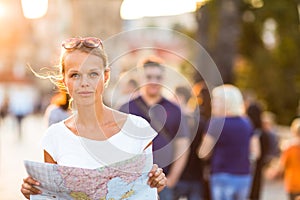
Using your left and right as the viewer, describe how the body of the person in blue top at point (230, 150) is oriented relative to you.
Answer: facing away from the viewer

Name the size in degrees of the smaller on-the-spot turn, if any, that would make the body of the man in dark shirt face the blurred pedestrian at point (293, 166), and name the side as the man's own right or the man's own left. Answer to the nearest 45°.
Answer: approximately 135° to the man's own left

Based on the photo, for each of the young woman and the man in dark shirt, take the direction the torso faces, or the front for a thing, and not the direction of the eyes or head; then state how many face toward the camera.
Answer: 2

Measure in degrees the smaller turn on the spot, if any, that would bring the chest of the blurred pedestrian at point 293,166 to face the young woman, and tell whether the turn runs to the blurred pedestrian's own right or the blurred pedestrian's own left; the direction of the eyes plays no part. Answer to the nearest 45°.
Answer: approximately 180°

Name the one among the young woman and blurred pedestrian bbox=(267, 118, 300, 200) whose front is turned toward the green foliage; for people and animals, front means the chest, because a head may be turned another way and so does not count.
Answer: the blurred pedestrian

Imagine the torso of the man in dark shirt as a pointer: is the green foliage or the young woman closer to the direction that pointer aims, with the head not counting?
the young woman

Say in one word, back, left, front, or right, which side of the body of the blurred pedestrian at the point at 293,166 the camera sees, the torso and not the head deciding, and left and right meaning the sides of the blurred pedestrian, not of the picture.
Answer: back

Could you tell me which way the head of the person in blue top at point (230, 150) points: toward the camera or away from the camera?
away from the camera

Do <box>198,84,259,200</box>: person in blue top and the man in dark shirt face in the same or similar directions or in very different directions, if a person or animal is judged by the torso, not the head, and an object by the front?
very different directions

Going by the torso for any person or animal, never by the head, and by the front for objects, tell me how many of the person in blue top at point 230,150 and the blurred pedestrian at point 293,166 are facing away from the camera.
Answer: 2
